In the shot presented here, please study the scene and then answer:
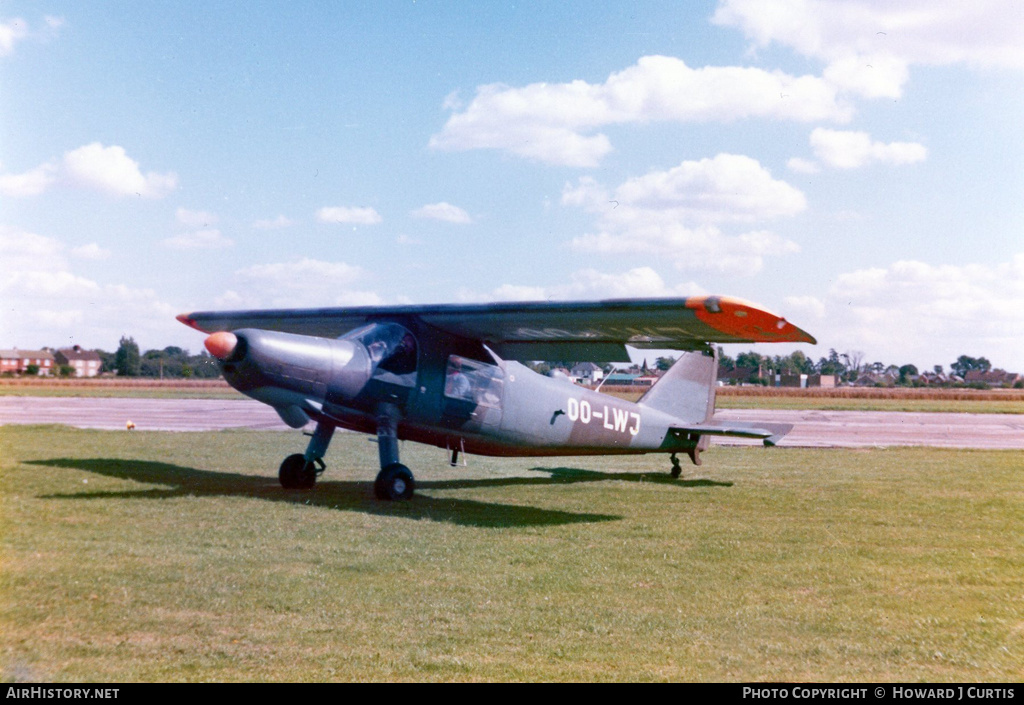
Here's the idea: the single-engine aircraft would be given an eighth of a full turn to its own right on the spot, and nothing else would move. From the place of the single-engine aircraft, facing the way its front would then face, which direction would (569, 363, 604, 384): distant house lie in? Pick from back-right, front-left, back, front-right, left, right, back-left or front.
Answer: right

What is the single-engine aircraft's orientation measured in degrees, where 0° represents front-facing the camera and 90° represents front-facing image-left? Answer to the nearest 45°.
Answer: approximately 45°
